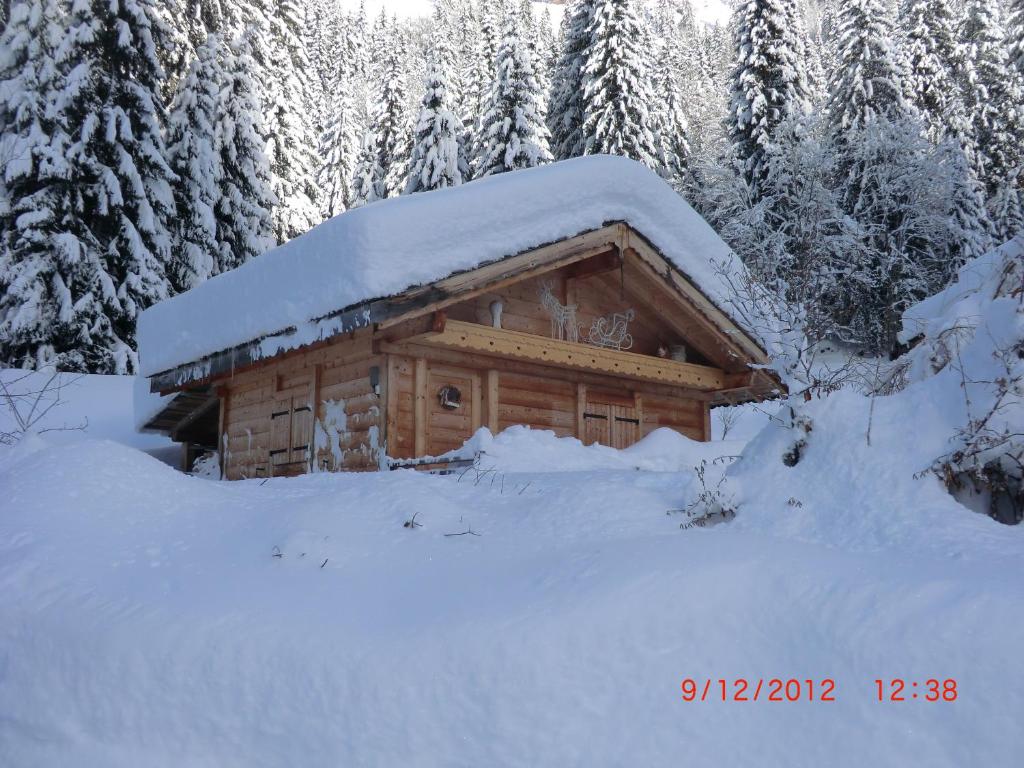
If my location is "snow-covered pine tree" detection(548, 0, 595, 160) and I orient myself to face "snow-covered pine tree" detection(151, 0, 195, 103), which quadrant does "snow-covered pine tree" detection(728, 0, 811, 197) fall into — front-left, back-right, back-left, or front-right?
back-left

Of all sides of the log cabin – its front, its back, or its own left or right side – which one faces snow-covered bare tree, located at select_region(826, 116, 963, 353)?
left

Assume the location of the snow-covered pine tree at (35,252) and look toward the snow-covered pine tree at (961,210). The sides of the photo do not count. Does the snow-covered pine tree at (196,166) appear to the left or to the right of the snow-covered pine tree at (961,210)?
left

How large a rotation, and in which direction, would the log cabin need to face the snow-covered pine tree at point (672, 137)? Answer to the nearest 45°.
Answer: approximately 135° to its left

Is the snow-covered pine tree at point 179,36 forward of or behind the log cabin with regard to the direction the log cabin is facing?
behind

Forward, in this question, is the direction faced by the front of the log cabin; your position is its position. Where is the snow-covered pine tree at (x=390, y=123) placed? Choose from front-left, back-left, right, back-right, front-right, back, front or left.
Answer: back-left

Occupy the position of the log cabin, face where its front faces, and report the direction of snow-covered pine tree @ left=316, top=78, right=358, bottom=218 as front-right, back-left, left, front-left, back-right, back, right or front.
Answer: back-left

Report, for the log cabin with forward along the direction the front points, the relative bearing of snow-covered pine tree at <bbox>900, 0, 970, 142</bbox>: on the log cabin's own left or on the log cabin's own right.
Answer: on the log cabin's own left

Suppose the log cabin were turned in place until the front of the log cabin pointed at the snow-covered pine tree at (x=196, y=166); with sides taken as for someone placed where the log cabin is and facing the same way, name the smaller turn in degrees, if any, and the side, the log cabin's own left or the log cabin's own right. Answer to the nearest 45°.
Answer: approximately 180°

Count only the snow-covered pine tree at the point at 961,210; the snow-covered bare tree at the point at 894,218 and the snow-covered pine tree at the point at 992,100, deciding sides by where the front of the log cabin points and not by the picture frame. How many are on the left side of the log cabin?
3

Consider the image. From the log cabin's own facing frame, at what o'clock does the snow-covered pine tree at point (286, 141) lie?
The snow-covered pine tree is roughly at 7 o'clock from the log cabin.

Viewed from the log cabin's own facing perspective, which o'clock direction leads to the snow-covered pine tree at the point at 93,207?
The snow-covered pine tree is roughly at 6 o'clock from the log cabin.

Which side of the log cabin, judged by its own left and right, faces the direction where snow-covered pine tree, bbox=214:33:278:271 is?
back

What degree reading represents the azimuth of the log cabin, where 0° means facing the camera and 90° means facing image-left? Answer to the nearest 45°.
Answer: approximately 315°
